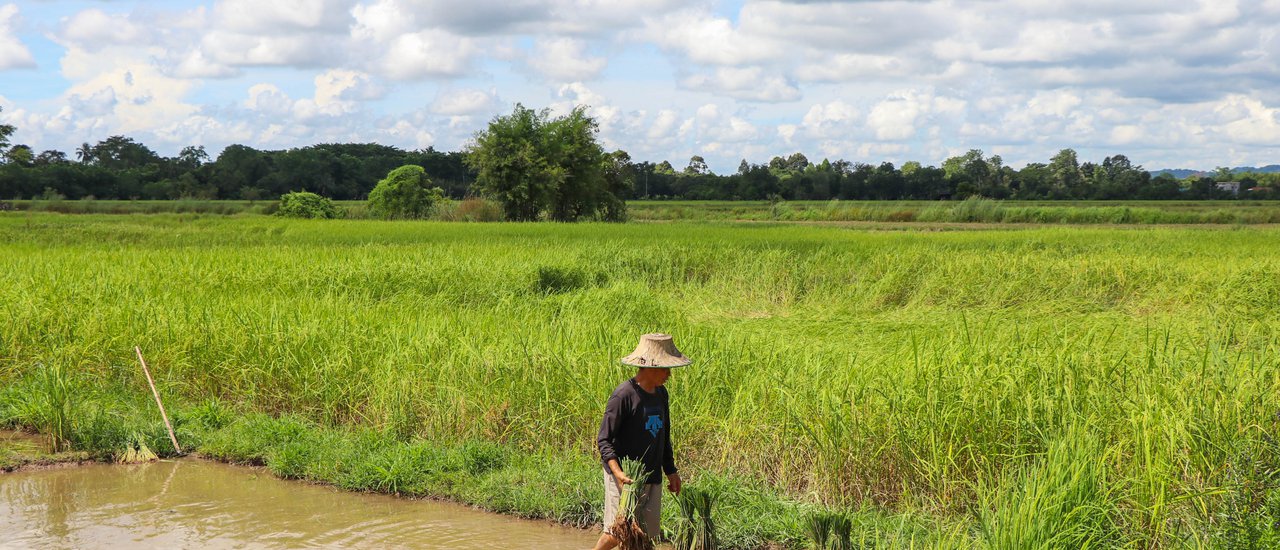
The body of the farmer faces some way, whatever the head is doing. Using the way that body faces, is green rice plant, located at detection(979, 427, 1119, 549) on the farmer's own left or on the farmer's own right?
on the farmer's own left

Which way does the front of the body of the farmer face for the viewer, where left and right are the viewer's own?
facing the viewer and to the right of the viewer

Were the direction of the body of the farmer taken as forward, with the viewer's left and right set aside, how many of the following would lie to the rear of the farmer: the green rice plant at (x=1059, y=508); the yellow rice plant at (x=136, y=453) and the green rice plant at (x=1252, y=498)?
1

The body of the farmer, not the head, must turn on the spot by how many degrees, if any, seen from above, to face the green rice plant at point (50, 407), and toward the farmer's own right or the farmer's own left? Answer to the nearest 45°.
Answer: approximately 180°

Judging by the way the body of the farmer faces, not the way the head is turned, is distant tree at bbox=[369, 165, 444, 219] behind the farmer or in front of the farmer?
behind

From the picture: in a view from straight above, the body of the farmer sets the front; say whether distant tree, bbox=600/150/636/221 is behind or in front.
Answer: behind

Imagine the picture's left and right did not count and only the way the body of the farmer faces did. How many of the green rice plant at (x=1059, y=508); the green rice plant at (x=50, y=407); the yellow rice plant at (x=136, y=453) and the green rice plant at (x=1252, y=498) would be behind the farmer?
2

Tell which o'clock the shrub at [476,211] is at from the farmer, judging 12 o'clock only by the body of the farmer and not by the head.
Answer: The shrub is roughly at 7 o'clock from the farmer.

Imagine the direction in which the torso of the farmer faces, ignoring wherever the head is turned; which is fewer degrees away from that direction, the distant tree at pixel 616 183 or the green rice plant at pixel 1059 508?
the green rice plant

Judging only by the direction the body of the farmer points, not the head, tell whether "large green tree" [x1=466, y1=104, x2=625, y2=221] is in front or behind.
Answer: behind

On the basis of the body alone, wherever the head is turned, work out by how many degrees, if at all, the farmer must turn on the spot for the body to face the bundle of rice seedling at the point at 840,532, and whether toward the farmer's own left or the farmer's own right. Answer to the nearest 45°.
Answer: approximately 45° to the farmer's own left

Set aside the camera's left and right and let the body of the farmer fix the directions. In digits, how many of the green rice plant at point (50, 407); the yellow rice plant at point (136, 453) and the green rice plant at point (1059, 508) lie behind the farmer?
2
